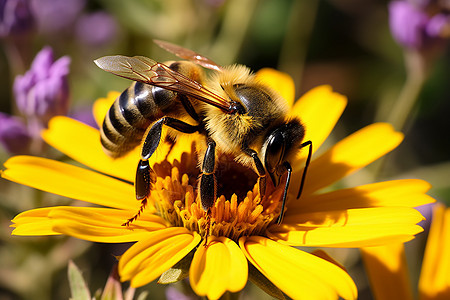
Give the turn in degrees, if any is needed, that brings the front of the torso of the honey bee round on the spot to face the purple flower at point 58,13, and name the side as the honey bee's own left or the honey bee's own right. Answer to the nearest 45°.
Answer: approximately 135° to the honey bee's own left

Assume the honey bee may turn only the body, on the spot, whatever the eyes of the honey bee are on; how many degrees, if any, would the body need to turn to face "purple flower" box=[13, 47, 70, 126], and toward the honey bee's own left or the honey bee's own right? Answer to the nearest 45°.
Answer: approximately 135° to the honey bee's own left

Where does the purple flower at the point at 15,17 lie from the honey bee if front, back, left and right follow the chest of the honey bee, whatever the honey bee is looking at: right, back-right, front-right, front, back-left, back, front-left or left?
back-left

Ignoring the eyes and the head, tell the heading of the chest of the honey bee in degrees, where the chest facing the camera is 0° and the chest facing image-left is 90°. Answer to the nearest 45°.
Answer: approximately 270°

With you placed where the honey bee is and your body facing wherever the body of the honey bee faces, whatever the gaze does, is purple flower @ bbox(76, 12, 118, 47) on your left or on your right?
on your left

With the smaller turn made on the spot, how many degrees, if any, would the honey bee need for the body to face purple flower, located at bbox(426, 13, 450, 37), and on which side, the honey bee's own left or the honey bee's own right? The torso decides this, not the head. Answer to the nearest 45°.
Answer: approximately 45° to the honey bee's own left

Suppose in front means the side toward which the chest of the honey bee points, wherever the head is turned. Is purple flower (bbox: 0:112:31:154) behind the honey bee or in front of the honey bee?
behind

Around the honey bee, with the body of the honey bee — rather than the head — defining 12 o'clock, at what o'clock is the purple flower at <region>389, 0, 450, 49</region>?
The purple flower is roughly at 10 o'clock from the honey bee.
